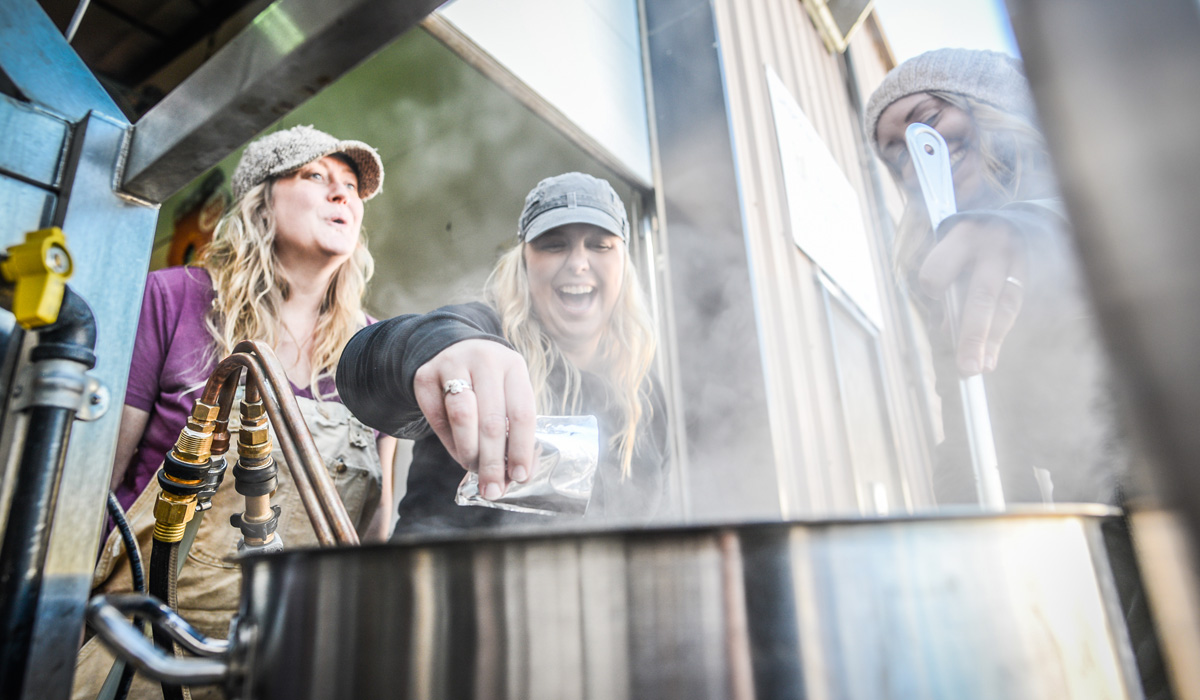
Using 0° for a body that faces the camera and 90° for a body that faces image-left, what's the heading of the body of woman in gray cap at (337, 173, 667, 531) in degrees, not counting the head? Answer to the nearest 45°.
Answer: approximately 0°

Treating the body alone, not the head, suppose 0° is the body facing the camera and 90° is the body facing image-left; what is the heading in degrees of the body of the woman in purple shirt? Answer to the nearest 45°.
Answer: approximately 315°

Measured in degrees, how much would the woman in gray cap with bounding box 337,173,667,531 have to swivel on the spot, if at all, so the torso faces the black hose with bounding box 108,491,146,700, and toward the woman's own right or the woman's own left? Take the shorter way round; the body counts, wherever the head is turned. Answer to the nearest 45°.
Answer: approximately 45° to the woman's own right

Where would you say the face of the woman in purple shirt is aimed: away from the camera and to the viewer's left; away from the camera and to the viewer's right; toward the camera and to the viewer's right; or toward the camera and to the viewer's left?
toward the camera and to the viewer's right
